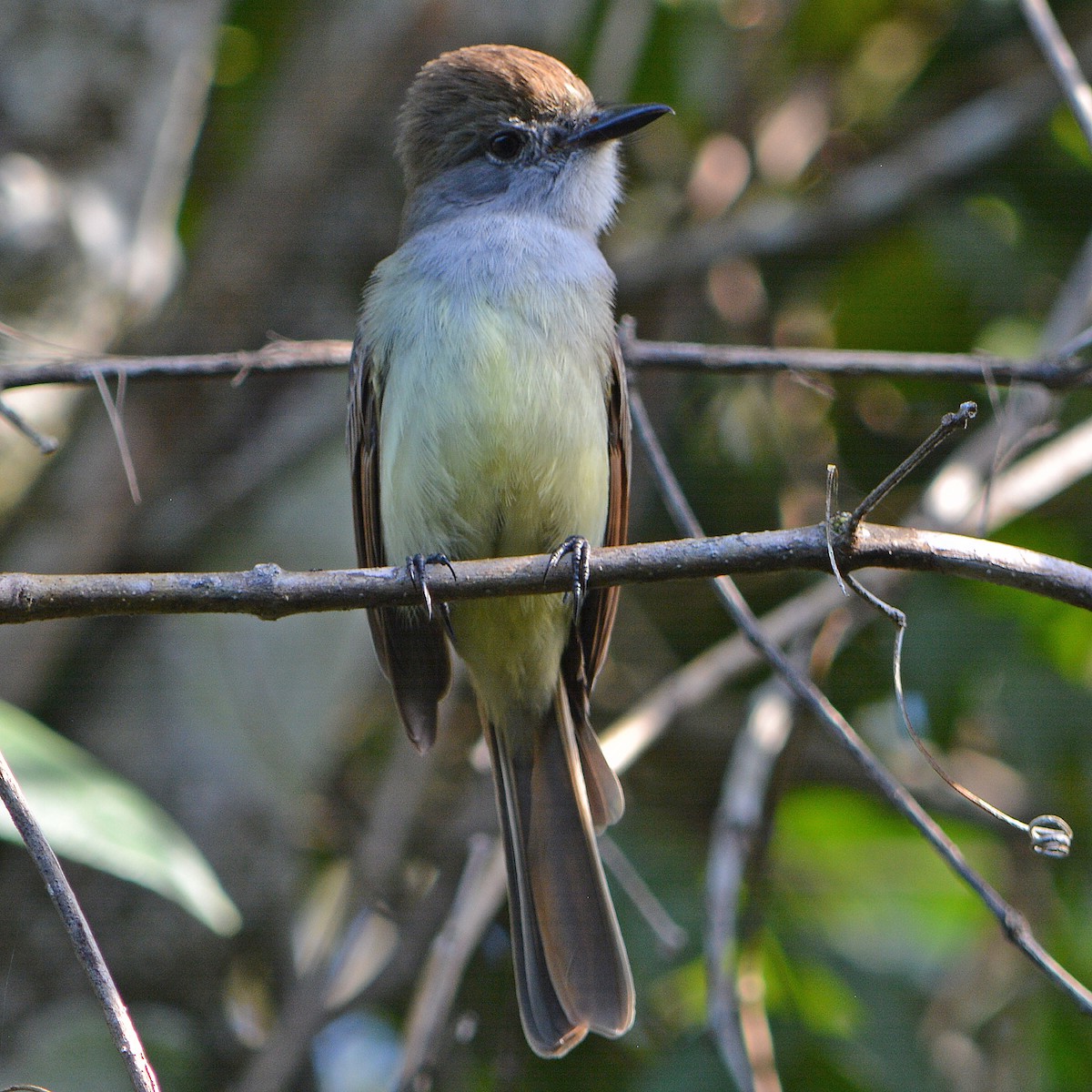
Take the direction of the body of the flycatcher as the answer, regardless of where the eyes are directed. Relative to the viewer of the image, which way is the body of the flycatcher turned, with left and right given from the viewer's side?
facing the viewer
